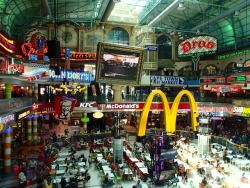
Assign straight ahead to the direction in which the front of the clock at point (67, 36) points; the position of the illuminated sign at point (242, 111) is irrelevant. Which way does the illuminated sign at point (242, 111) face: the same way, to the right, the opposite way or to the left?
to the right

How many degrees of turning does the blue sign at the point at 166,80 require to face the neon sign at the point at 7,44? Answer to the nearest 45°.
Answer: approximately 45° to its right

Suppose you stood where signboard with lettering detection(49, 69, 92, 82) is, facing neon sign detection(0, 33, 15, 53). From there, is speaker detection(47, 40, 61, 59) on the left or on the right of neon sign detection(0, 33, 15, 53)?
left

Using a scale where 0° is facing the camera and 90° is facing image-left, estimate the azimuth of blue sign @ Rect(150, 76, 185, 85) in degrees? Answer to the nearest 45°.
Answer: approximately 0°

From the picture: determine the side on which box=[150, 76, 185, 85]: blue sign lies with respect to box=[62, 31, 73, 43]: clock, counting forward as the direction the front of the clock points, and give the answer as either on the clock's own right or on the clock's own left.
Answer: on the clock's own left

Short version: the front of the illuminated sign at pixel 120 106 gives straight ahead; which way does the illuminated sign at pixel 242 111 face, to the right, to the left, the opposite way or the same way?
to the right

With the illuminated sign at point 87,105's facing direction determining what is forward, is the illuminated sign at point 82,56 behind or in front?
behind

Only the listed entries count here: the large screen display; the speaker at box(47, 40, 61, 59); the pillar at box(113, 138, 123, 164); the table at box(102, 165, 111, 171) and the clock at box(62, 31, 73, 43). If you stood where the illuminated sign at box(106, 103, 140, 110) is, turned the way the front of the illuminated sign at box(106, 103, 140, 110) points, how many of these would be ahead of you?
4
